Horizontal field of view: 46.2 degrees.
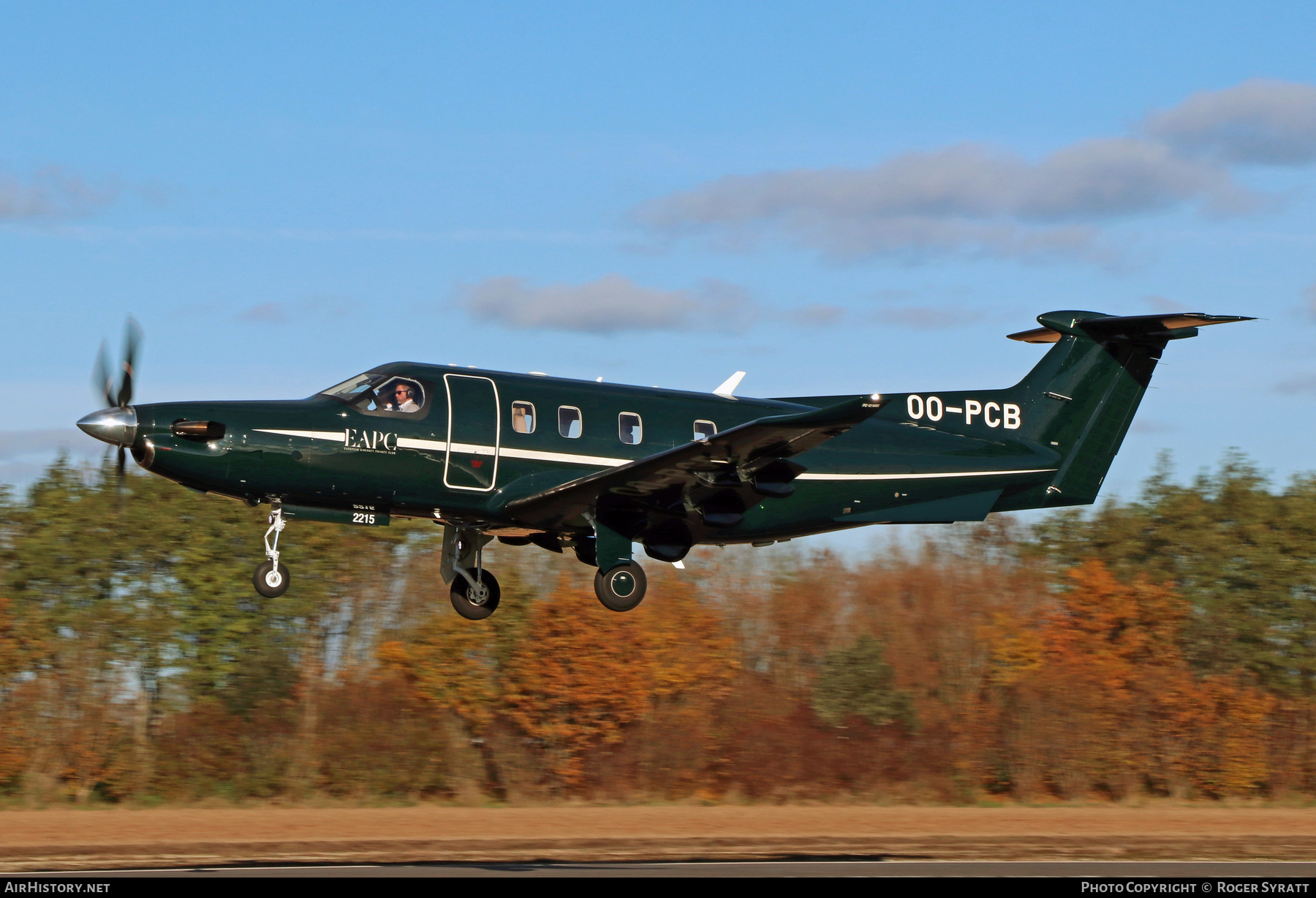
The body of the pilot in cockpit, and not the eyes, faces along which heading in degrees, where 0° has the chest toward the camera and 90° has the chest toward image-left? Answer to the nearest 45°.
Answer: approximately 90°

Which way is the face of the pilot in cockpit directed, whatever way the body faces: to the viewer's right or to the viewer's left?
to the viewer's left

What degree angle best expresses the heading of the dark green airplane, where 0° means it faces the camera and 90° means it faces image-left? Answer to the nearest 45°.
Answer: approximately 90°
